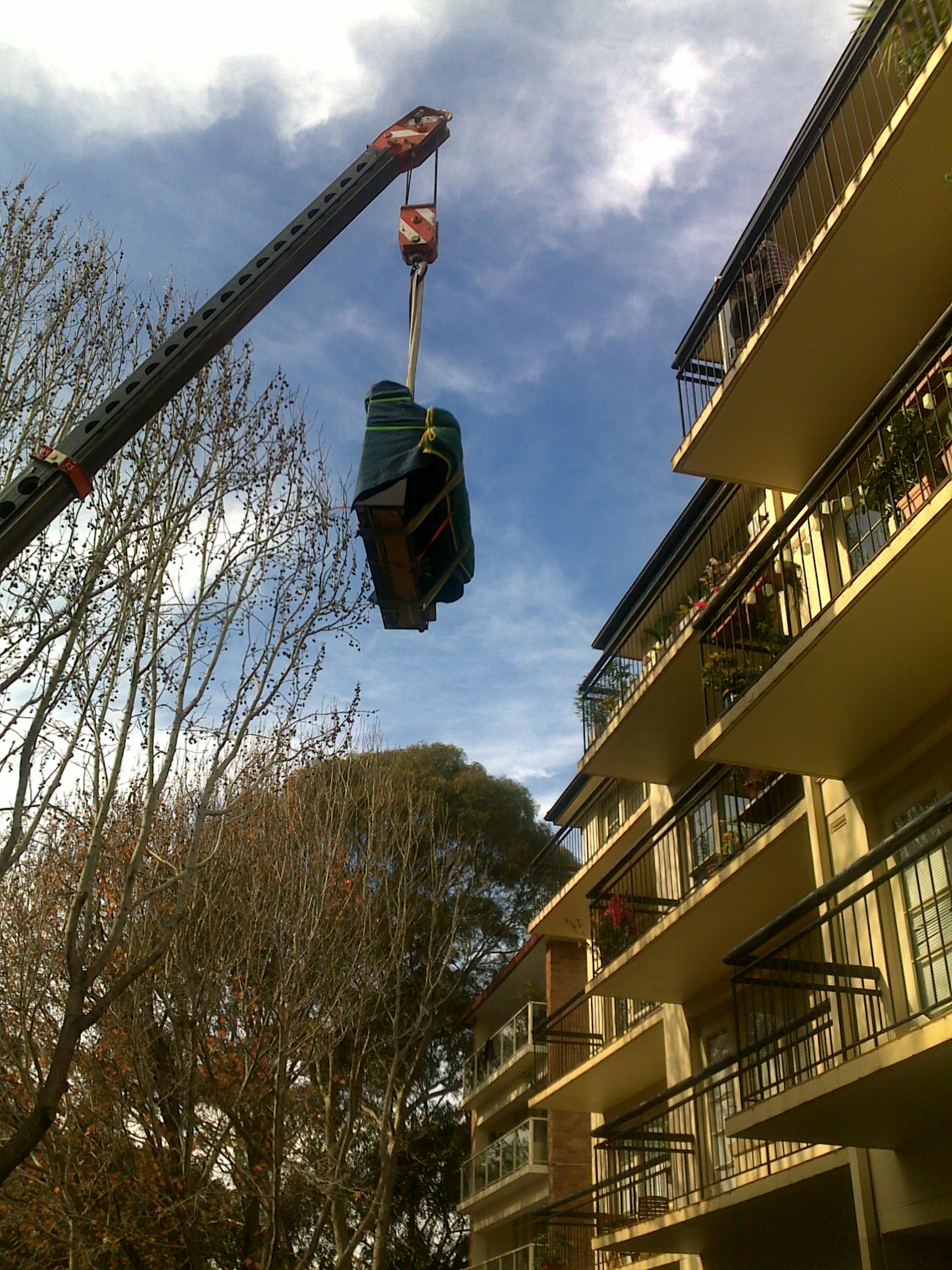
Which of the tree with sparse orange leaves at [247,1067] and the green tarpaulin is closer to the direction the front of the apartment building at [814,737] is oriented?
the green tarpaulin

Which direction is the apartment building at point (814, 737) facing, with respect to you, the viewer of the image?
facing the viewer and to the left of the viewer

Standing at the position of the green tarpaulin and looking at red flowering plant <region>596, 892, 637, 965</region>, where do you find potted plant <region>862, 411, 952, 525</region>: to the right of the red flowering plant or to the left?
right

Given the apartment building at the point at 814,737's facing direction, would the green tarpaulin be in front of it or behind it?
in front
